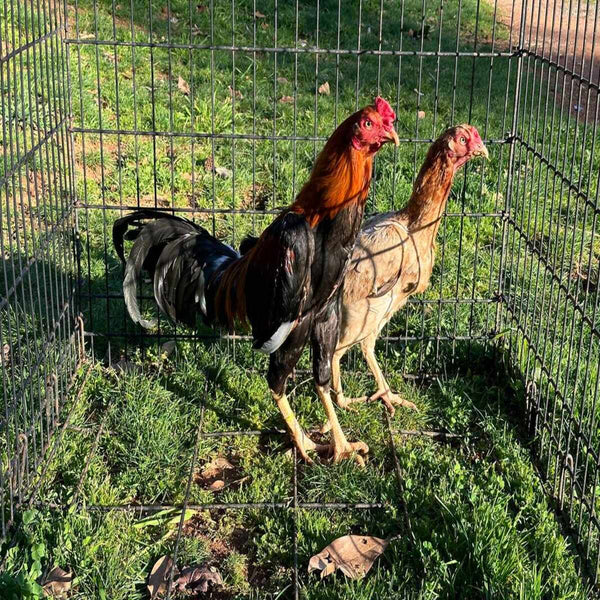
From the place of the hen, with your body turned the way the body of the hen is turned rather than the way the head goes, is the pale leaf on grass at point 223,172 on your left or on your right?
on your left

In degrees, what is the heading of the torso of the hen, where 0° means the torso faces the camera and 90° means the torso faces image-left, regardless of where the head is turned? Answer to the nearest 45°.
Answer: approximately 270°

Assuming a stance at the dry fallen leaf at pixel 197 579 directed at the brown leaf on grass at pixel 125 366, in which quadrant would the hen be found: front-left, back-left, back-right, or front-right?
front-right

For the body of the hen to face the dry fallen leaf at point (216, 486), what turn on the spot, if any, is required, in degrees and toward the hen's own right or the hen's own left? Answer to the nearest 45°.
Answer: approximately 135° to the hen's own right

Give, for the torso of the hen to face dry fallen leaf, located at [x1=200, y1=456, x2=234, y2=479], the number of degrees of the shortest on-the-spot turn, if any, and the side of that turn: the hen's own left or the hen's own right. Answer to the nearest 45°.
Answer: approximately 135° to the hen's own right

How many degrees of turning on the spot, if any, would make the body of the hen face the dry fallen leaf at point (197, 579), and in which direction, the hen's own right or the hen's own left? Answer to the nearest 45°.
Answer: approximately 135° to the hen's own right

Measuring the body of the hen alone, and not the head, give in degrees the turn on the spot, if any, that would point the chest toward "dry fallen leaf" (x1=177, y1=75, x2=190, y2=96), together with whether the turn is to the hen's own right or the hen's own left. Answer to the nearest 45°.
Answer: approximately 135° to the hen's own left

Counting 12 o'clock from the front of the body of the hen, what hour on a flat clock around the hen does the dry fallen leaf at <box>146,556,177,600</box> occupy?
The dry fallen leaf is roughly at 4 o'clock from the hen.

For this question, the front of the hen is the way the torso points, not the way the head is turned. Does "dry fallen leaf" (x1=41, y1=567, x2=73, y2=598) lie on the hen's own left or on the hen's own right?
on the hen's own right
